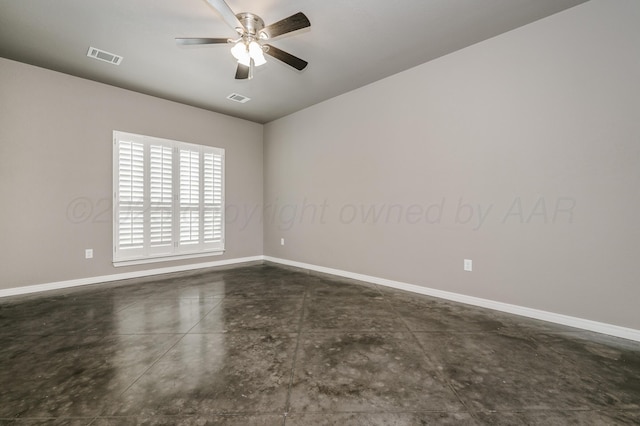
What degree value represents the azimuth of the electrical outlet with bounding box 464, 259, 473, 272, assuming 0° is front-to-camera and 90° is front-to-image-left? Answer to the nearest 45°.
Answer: approximately 0°

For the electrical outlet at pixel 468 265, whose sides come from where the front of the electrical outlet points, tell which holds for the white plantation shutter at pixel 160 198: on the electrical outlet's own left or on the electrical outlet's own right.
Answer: on the electrical outlet's own right

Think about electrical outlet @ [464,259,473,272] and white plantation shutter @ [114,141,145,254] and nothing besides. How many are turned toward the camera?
2

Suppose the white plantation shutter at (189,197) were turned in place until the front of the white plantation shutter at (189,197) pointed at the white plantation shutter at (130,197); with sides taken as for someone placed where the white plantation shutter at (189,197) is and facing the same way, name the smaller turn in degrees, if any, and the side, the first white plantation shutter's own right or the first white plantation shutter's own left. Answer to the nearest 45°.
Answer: approximately 135° to the first white plantation shutter's own right

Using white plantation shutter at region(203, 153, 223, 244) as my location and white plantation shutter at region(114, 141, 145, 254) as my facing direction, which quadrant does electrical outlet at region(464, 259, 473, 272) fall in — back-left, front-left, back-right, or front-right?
back-left

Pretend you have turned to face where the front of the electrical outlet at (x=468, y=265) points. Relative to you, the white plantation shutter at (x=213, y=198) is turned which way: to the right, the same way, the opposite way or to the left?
to the left

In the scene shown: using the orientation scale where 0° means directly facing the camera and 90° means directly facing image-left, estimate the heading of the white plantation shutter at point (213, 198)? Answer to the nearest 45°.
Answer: approximately 315°

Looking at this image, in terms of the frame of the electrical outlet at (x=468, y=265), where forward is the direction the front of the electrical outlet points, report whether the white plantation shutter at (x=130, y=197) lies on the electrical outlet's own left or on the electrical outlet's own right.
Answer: on the electrical outlet's own right

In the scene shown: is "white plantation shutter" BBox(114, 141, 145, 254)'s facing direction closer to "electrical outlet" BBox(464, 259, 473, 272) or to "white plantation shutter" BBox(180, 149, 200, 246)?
the electrical outlet

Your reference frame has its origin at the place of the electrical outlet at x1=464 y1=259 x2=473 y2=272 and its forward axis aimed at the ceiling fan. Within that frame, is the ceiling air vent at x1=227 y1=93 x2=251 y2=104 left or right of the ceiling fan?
right
